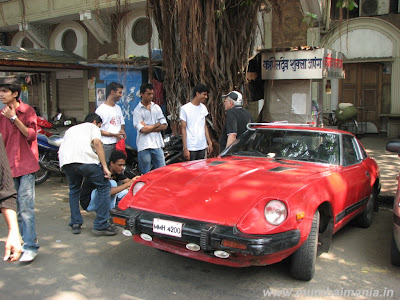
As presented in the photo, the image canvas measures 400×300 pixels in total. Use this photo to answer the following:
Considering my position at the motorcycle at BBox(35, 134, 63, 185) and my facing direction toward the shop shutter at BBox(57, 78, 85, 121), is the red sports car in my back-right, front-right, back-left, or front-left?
back-right

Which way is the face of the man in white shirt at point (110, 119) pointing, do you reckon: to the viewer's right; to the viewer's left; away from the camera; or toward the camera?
to the viewer's right

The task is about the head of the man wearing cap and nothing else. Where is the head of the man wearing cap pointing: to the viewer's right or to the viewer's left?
to the viewer's left

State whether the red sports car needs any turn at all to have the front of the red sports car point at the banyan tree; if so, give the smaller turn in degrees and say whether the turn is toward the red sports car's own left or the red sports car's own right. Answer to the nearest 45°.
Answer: approximately 135° to the red sports car's own right

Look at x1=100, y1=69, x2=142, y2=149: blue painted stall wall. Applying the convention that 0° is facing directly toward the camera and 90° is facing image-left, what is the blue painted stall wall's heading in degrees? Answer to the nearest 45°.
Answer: approximately 0°

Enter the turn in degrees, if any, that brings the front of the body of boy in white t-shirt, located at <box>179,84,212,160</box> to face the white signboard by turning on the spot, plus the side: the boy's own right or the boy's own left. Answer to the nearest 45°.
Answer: approximately 90° to the boy's own left

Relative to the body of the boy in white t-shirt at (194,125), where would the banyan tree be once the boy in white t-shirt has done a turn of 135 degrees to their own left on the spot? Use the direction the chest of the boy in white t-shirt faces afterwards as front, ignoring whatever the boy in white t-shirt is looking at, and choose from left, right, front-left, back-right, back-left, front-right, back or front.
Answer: front

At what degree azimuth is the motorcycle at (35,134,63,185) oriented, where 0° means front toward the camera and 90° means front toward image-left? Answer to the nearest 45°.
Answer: approximately 45°

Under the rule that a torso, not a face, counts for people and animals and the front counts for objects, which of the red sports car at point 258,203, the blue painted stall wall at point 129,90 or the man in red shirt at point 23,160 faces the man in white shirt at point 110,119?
the blue painted stall wall
